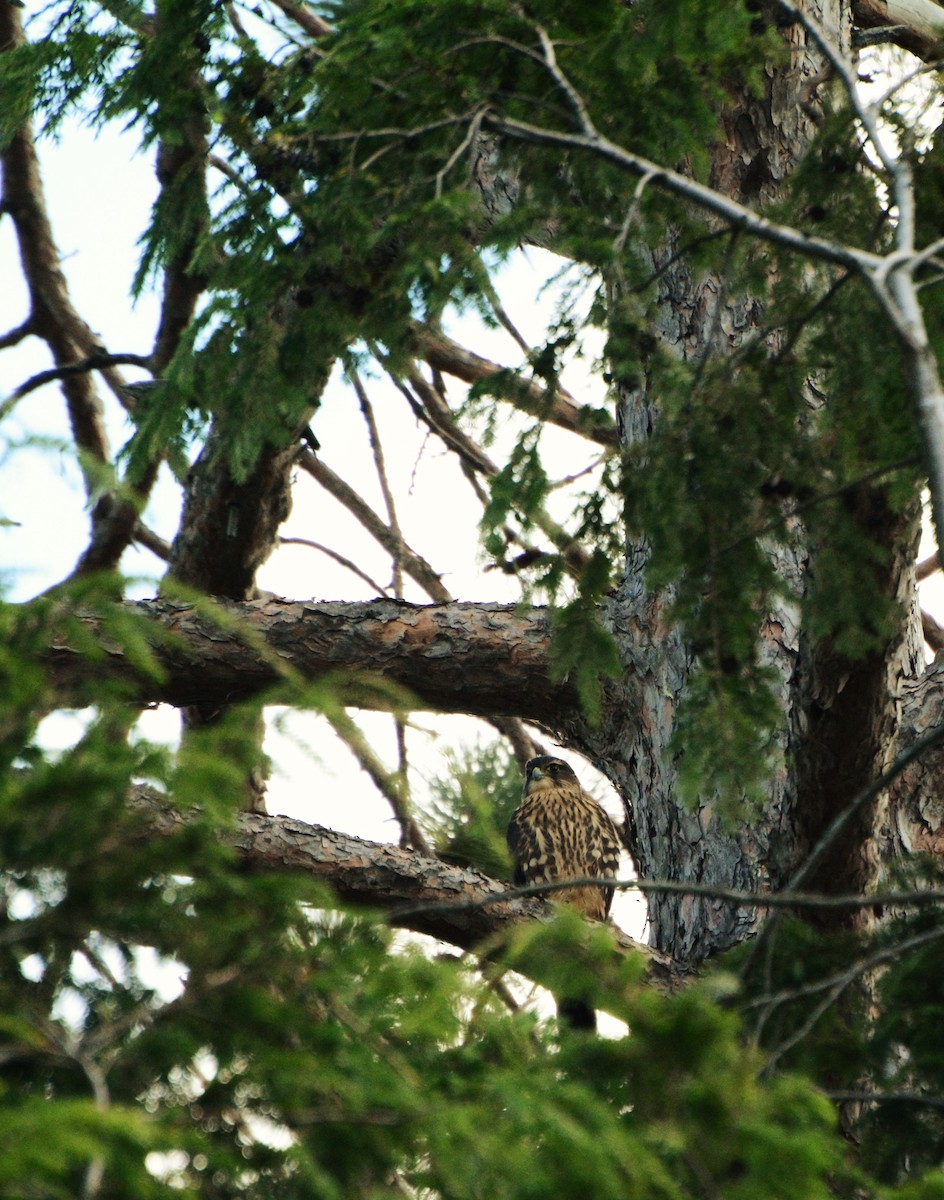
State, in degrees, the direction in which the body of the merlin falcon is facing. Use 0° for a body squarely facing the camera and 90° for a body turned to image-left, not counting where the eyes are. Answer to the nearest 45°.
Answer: approximately 0°
